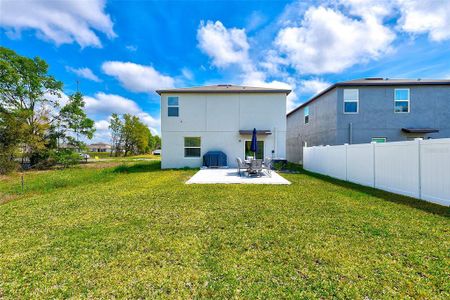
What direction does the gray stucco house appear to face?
away from the camera

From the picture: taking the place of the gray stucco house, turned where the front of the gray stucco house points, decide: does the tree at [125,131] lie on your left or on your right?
on your left

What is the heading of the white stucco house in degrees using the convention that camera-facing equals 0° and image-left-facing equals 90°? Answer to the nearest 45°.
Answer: approximately 180°

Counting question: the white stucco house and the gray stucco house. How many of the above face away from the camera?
2

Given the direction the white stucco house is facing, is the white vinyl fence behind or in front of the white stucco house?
behind

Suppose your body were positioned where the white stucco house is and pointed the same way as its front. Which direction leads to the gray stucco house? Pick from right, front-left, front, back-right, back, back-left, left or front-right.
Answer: right
